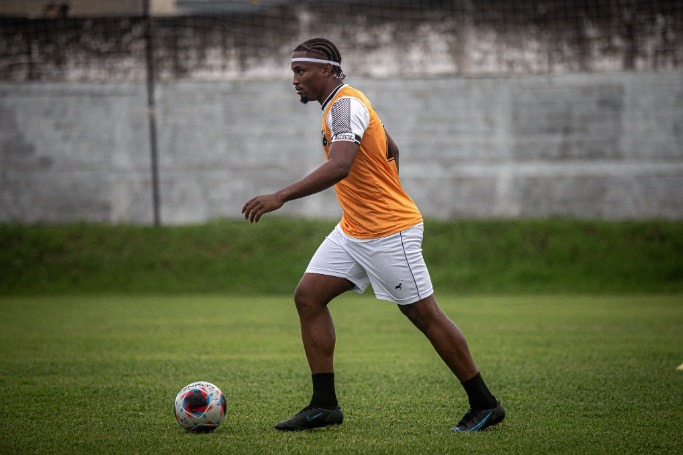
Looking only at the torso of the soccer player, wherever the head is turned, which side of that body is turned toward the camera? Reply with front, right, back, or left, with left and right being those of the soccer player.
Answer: left

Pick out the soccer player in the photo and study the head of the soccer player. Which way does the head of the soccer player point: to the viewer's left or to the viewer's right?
to the viewer's left

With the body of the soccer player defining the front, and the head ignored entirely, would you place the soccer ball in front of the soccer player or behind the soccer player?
in front
